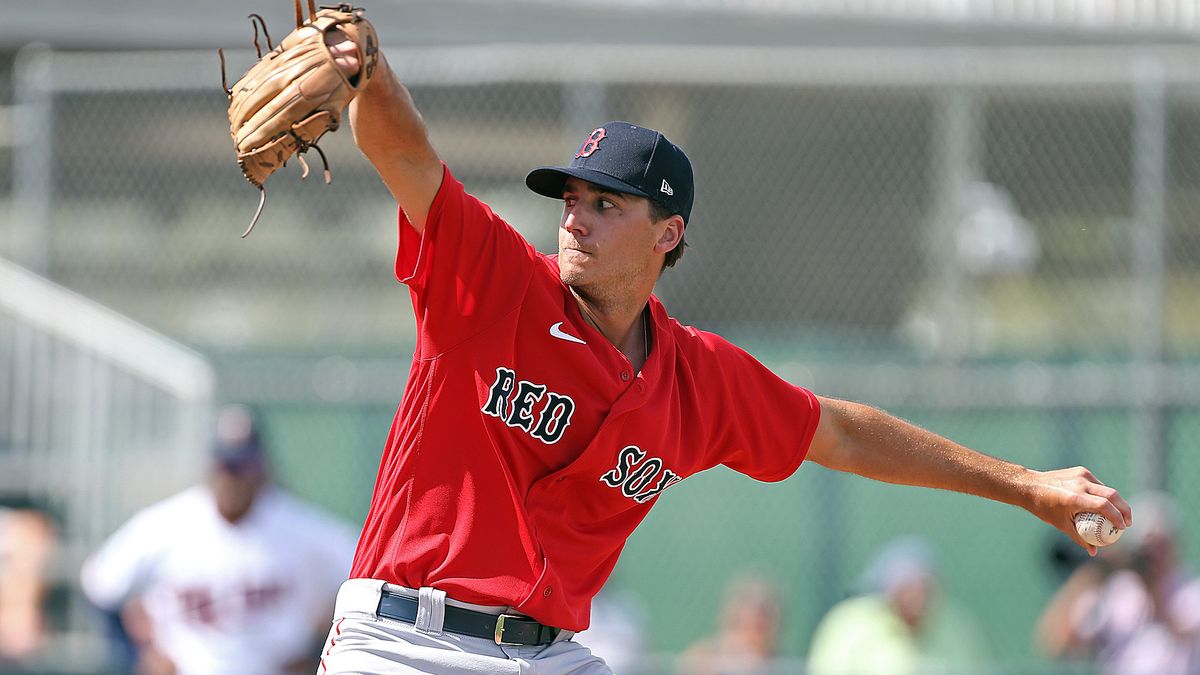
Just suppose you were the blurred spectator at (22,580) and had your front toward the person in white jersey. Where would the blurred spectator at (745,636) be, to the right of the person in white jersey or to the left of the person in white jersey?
left

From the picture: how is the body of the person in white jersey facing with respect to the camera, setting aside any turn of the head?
toward the camera

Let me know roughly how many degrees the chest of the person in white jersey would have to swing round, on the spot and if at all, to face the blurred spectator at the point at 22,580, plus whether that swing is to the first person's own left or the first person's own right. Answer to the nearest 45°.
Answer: approximately 135° to the first person's own right

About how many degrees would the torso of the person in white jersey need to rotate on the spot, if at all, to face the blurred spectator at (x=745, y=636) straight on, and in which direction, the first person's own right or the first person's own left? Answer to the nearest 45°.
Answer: approximately 90° to the first person's own left

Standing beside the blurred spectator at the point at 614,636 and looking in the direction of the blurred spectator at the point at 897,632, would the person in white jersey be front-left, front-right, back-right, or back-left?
back-right

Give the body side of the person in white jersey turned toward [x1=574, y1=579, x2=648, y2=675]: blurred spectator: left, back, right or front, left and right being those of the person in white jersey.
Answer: left

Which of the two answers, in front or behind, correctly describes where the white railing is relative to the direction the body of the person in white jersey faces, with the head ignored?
behind

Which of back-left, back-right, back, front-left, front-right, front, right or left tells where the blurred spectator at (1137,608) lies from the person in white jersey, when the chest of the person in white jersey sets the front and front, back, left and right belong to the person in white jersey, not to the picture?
left

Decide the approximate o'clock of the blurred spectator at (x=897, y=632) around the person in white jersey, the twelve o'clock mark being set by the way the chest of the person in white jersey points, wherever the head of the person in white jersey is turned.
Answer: The blurred spectator is roughly at 9 o'clock from the person in white jersey.
